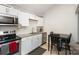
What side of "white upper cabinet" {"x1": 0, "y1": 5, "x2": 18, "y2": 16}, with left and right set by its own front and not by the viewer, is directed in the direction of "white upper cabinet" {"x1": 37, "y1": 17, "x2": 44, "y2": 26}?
left

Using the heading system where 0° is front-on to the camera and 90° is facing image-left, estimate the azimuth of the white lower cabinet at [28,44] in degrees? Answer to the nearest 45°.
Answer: approximately 315°

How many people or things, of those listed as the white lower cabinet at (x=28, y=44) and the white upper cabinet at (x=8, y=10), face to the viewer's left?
0

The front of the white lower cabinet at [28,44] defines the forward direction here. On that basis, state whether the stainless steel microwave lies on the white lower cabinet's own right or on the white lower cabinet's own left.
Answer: on the white lower cabinet's own right

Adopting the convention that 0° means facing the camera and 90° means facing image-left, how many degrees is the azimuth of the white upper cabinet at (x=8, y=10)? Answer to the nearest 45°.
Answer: approximately 315°
